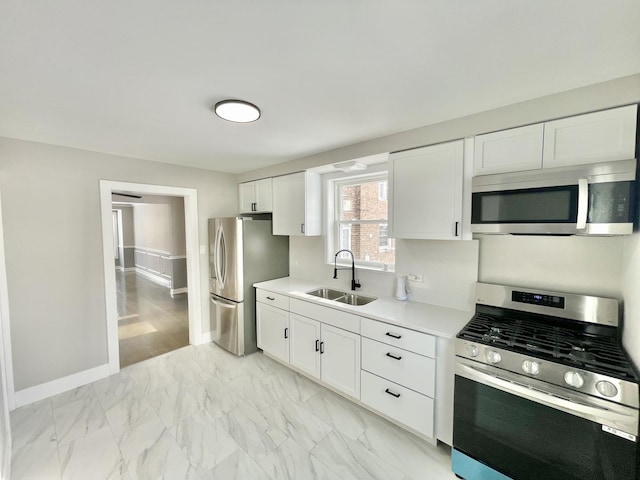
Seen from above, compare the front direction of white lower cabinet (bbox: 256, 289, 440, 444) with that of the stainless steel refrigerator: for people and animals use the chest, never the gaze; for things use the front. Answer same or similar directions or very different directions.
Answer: same or similar directions

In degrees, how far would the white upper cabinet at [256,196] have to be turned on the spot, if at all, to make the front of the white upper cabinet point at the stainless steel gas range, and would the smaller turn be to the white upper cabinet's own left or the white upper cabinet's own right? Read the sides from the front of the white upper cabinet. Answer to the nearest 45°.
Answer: approximately 90° to the white upper cabinet's own left

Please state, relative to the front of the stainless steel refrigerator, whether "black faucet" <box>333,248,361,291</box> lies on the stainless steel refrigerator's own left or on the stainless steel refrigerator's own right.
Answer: on the stainless steel refrigerator's own left

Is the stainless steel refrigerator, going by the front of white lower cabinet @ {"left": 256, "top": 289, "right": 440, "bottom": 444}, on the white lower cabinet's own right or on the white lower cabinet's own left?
on the white lower cabinet's own right

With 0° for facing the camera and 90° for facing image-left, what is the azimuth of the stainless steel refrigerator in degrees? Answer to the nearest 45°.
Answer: approximately 45°

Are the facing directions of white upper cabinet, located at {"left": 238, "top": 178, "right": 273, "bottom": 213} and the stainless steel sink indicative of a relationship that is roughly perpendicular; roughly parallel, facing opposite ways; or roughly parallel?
roughly parallel

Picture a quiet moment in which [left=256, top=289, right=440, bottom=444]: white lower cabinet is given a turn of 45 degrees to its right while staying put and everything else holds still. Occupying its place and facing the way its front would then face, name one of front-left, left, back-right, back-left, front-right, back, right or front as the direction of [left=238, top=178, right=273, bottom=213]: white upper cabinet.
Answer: front-right

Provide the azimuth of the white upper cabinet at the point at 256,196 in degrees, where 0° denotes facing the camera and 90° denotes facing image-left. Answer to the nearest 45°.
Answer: approximately 45°

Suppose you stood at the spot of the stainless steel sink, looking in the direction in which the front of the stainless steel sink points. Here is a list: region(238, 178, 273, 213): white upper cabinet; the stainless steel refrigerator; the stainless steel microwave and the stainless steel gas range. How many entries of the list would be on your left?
2

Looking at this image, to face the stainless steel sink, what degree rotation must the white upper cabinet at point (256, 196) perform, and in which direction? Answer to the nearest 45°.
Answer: approximately 90° to its left

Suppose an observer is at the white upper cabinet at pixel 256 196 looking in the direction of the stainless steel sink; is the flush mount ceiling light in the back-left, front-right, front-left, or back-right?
front-right

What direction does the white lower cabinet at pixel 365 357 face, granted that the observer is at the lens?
facing the viewer and to the left of the viewer
